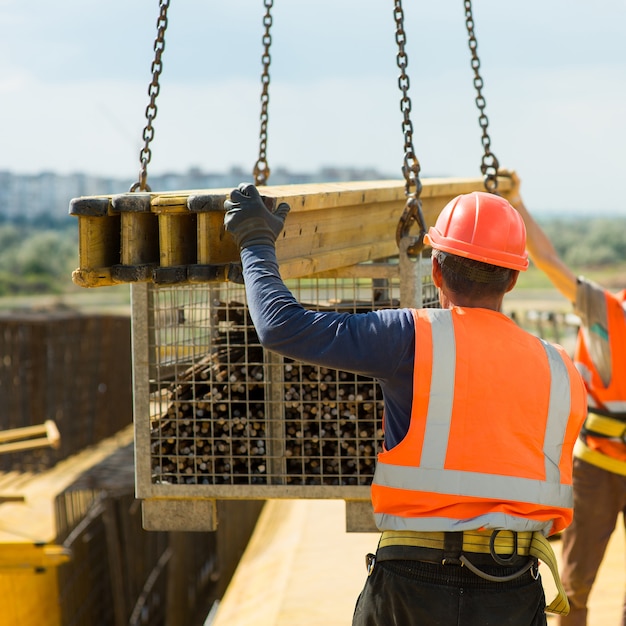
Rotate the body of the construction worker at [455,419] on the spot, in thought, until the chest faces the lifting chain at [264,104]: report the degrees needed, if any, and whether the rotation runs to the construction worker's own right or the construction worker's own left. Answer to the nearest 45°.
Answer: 0° — they already face it

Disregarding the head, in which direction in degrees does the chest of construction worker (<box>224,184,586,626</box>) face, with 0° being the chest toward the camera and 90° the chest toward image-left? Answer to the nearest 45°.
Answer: approximately 180°

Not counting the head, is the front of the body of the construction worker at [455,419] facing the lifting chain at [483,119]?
yes

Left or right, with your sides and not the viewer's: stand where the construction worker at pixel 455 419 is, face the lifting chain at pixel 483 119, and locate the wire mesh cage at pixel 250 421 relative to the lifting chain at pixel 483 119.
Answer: left

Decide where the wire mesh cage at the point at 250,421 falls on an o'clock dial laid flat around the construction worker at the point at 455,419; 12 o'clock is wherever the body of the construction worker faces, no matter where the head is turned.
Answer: The wire mesh cage is roughly at 11 o'clock from the construction worker.

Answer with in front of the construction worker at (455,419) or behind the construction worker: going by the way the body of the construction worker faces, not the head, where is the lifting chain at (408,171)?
in front

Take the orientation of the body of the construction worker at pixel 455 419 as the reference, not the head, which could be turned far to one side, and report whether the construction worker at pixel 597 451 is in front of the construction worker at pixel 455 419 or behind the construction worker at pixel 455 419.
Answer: in front

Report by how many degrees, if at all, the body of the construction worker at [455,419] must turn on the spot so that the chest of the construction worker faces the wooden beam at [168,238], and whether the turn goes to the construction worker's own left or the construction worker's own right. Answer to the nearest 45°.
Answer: approximately 90° to the construction worker's own left

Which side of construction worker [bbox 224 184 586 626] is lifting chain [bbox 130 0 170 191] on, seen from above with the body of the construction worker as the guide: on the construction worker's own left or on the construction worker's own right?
on the construction worker's own left
